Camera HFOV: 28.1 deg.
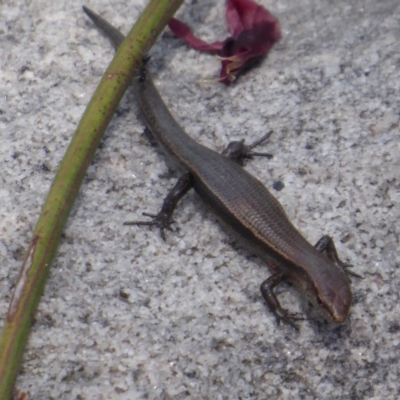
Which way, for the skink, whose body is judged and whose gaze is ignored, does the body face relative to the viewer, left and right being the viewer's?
facing the viewer and to the right of the viewer
